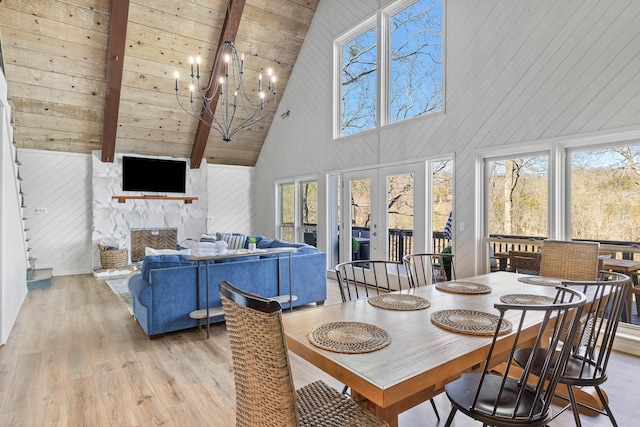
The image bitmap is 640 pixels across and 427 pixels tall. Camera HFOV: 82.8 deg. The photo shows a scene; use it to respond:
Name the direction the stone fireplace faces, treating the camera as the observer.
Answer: facing the viewer

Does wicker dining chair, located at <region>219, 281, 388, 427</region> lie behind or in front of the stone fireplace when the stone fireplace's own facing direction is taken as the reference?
in front

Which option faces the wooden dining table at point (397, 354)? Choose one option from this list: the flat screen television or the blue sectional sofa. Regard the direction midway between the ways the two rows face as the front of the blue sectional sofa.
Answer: the flat screen television

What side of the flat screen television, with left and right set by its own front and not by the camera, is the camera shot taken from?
front

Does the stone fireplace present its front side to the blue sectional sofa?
yes

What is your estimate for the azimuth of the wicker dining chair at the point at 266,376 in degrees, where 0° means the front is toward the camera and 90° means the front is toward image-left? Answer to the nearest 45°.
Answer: approximately 225°

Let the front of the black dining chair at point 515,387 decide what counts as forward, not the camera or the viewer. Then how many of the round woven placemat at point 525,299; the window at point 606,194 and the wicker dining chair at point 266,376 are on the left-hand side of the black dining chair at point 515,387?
1

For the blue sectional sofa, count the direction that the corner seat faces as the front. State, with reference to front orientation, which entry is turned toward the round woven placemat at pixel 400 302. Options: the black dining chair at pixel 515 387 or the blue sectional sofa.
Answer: the black dining chair

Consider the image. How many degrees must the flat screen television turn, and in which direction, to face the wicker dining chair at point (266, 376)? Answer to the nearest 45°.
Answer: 0° — it already faces it

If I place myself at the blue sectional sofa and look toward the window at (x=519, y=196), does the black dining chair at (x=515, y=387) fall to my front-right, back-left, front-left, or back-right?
front-right

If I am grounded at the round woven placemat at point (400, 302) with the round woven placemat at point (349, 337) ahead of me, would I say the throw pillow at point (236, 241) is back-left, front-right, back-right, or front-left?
back-right

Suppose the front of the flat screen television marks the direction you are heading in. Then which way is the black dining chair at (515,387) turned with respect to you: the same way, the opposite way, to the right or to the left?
the opposite way

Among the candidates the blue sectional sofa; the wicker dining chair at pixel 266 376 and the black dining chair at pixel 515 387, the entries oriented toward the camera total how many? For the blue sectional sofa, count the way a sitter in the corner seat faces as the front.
0

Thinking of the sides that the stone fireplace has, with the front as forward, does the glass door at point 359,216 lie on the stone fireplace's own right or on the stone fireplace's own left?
on the stone fireplace's own left

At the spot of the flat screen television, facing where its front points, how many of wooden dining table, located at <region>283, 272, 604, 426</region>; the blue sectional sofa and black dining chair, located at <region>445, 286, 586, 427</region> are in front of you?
3

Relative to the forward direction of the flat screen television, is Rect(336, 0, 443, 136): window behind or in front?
in front

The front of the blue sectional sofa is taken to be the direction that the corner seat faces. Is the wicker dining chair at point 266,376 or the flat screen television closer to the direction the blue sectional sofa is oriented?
the flat screen television

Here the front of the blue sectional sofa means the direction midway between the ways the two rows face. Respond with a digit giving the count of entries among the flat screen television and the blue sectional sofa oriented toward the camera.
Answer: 1

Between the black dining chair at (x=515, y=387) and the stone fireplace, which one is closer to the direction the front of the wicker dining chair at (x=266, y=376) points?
the black dining chair

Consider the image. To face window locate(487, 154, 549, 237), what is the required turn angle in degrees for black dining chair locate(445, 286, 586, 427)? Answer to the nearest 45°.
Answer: approximately 45° to its right

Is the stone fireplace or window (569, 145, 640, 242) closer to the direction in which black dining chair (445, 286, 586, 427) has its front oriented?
the stone fireplace
